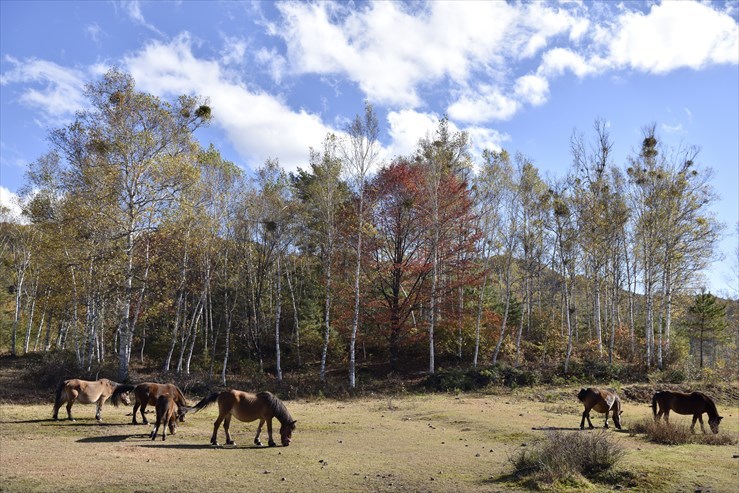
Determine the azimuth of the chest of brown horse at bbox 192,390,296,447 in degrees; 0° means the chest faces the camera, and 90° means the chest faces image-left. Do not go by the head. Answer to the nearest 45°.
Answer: approximately 270°

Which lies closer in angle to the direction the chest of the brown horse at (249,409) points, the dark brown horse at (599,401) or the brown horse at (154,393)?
the dark brown horse

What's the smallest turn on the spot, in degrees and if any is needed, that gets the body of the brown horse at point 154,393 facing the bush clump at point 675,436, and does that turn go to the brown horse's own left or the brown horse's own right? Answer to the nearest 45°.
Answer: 0° — it already faces it

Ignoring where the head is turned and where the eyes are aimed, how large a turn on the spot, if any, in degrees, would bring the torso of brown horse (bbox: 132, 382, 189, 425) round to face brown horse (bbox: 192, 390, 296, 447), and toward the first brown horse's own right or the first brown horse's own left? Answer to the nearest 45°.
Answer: approximately 45° to the first brown horse's own right

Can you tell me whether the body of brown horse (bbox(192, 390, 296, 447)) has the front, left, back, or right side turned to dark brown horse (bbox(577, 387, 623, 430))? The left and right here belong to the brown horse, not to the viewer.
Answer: front

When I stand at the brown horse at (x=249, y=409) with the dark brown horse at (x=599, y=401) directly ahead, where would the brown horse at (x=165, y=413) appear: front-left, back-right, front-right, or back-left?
back-left

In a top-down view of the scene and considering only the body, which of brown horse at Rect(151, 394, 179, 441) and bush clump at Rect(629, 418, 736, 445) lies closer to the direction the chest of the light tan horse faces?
the bush clump

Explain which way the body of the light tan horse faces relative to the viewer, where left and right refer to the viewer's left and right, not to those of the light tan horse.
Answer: facing to the right of the viewer

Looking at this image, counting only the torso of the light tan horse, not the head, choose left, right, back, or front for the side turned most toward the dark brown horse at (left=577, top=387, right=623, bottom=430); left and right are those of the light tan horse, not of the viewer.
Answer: front

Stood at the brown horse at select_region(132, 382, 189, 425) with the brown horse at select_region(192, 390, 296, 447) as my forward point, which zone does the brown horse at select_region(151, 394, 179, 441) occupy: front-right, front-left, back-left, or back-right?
front-right

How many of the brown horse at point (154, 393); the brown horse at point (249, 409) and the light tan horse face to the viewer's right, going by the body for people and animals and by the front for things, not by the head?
3

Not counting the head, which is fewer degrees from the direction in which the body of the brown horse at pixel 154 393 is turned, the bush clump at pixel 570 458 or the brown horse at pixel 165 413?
the bush clump

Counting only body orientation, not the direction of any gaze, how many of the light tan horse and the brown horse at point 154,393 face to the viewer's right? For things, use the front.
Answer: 2

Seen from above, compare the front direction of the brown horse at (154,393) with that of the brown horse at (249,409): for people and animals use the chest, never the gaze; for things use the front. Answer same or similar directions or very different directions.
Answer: same or similar directions

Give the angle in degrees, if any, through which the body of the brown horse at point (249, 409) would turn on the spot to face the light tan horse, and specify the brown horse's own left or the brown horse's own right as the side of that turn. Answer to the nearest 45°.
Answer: approximately 135° to the brown horse's own left
